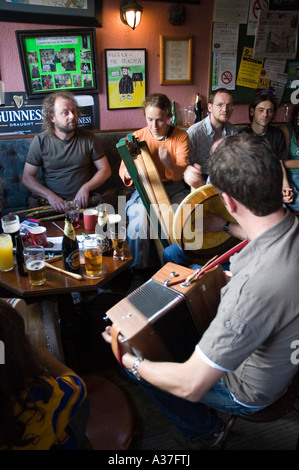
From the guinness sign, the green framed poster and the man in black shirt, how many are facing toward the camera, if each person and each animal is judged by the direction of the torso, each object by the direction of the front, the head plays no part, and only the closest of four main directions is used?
3

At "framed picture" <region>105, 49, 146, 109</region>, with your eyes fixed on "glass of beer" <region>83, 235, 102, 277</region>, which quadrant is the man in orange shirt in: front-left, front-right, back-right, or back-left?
front-left

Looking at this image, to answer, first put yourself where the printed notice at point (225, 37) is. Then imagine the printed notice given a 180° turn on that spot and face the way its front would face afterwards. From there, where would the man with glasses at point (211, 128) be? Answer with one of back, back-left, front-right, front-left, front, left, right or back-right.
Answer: back

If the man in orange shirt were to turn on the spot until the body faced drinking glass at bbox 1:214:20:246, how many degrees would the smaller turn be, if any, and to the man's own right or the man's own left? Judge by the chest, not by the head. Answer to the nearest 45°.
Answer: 0° — they already face it

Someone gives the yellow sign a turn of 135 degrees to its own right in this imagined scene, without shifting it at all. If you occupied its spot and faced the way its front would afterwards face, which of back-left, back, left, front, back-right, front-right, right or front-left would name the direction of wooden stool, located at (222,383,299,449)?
back-left

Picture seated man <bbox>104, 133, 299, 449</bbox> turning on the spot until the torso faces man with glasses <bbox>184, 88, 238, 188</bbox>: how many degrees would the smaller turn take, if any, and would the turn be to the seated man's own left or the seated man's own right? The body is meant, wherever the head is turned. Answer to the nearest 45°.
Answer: approximately 45° to the seated man's own right

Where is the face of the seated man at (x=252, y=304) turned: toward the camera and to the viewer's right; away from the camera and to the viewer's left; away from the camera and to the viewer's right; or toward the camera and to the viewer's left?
away from the camera and to the viewer's left

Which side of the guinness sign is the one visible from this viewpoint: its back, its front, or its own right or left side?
front

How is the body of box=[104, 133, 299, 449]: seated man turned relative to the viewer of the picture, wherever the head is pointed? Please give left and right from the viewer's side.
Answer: facing away from the viewer and to the left of the viewer

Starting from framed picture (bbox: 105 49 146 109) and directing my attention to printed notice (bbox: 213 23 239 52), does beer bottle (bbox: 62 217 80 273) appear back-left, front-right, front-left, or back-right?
back-right

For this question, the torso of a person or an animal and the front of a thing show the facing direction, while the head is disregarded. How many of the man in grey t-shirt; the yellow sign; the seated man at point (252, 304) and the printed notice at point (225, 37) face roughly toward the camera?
3

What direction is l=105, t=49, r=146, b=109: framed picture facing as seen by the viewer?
toward the camera

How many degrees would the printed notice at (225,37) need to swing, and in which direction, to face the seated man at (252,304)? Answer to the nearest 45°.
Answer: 0° — it already faces them

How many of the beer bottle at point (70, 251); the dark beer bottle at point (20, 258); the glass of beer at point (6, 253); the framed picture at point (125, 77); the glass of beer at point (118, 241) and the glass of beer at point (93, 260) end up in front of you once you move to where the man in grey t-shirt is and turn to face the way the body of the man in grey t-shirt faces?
5

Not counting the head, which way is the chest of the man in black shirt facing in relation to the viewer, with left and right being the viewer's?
facing the viewer
